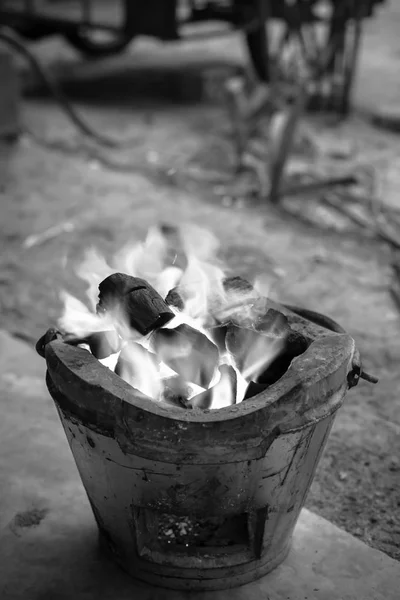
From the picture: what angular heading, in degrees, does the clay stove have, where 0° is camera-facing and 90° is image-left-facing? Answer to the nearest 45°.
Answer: approximately 0°

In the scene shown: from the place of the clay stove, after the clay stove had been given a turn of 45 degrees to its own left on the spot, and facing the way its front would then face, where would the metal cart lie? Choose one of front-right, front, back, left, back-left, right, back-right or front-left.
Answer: back-left
